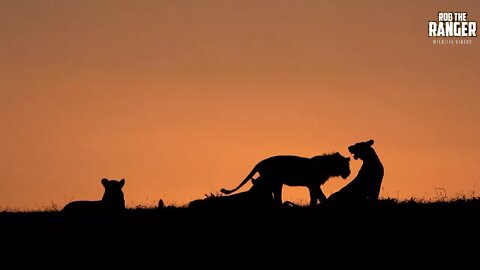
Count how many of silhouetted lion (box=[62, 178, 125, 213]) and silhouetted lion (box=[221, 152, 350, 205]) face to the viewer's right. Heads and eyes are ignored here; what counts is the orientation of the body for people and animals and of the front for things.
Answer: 2

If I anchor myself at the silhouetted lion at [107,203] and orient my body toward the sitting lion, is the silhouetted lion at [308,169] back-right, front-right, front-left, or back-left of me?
front-left

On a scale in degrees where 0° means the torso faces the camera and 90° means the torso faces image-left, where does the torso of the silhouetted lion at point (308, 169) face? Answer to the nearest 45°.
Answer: approximately 270°

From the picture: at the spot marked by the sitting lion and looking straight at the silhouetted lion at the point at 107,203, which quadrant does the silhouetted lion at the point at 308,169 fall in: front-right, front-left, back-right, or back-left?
front-right

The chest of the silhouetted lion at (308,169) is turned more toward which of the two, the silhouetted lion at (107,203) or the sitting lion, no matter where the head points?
the sitting lion

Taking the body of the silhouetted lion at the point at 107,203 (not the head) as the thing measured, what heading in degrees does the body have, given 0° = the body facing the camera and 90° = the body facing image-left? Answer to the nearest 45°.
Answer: approximately 270°

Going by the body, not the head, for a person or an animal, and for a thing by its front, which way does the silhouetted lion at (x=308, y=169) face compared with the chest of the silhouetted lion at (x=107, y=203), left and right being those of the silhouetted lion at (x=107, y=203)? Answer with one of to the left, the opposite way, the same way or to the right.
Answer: the same way

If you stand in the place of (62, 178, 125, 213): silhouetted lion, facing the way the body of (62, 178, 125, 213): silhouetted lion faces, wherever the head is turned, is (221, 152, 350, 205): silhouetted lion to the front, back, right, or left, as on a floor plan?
front
